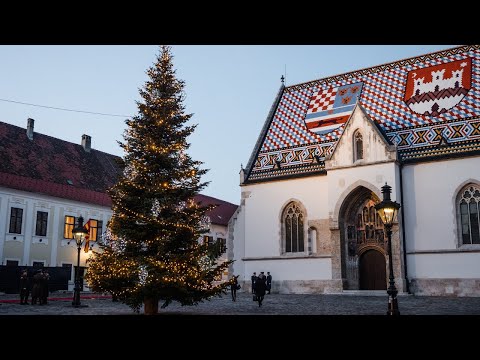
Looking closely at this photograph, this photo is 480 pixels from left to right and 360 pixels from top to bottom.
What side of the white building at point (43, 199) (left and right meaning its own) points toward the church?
front

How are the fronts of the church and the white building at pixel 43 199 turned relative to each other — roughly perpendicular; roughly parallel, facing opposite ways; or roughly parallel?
roughly perpendicular

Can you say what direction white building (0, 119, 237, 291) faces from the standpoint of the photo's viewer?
facing the viewer and to the right of the viewer

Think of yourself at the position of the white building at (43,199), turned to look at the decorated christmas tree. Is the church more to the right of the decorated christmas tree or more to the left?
left

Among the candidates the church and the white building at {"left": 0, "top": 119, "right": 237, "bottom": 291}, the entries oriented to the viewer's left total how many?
0

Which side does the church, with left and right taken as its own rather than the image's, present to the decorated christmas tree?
front

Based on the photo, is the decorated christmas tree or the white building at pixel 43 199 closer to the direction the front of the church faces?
the decorated christmas tree

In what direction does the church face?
toward the camera

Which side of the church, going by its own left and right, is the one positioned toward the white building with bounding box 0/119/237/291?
right
